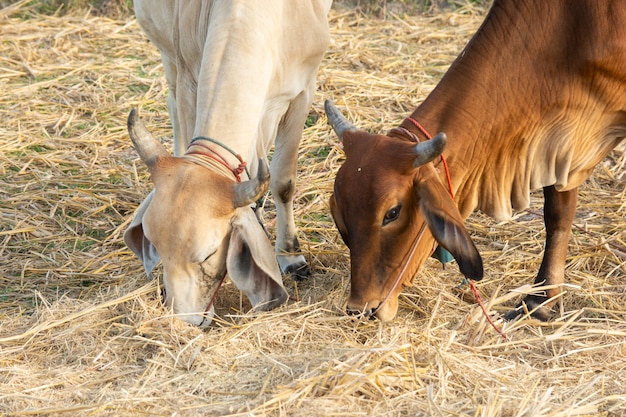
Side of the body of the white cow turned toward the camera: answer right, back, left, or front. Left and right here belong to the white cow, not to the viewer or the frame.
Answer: front

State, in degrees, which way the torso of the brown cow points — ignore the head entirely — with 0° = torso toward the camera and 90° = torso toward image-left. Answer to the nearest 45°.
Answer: approximately 45°

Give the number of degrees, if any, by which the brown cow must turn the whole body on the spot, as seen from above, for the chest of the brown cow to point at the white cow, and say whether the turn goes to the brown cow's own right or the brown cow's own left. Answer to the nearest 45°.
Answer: approximately 45° to the brown cow's own right

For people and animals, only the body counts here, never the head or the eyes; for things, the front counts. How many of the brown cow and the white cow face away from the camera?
0

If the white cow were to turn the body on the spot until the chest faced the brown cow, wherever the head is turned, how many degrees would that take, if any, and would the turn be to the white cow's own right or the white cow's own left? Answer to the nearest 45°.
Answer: approximately 90° to the white cow's own left
